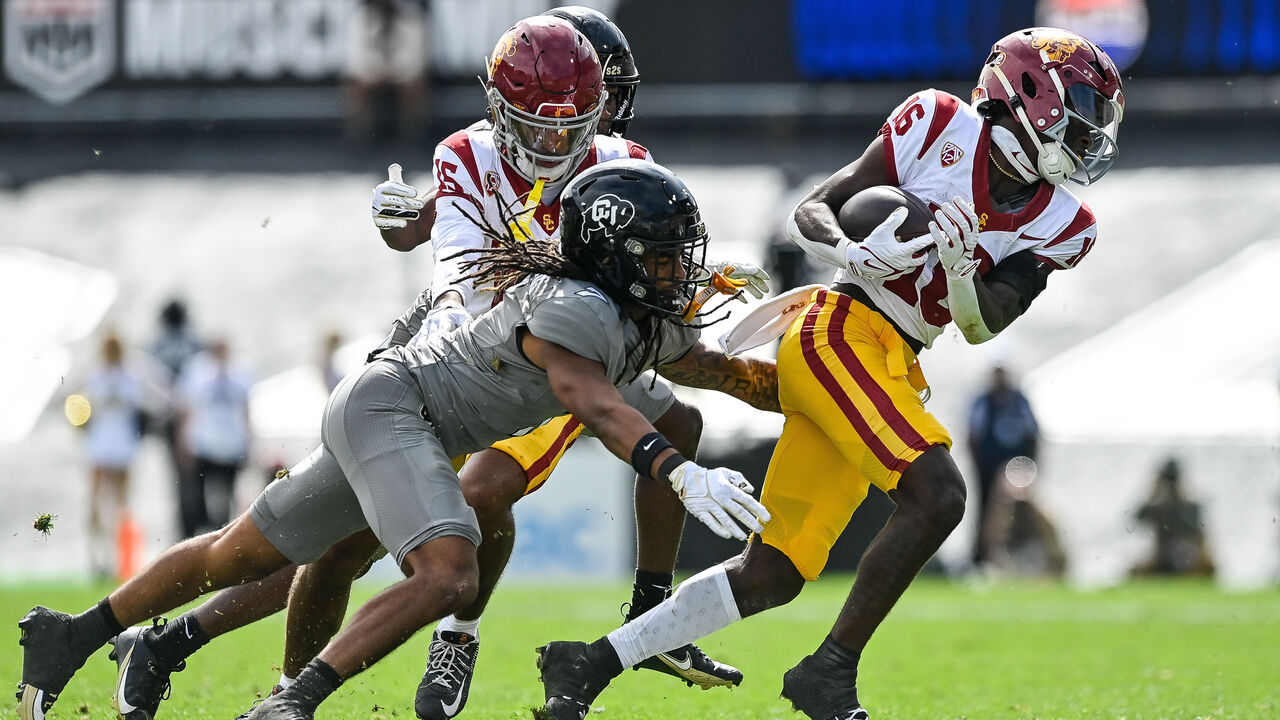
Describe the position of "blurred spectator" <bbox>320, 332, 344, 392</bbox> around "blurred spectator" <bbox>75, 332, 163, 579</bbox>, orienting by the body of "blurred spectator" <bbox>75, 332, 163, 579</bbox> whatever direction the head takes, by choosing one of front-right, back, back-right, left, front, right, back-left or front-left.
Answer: left

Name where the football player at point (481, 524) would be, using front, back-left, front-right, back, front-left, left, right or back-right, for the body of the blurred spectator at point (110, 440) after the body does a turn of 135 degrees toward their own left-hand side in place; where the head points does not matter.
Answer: back-right

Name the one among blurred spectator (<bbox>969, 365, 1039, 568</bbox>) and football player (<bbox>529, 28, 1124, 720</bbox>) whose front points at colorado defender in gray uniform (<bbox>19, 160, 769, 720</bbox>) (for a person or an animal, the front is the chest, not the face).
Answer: the blurred spectator

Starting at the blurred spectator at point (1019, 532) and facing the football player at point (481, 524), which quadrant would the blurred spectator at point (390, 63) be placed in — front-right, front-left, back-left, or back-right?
back-right

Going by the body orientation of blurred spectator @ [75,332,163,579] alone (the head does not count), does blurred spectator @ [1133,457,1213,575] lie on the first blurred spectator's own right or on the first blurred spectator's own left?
on the first blurred spectator's own left

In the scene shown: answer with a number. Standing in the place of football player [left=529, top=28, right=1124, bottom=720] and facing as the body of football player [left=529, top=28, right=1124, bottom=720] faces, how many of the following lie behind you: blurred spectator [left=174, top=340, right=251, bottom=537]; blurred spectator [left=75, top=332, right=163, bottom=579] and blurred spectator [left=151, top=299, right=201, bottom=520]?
3

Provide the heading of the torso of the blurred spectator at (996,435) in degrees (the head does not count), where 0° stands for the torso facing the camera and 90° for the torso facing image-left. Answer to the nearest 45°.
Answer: approximately 0°

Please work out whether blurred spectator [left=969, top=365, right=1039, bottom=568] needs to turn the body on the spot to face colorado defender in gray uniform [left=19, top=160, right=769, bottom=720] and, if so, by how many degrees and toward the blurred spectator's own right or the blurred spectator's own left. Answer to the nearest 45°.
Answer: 0° — they already face them

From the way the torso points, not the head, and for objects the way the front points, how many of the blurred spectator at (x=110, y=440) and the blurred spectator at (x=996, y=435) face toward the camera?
2

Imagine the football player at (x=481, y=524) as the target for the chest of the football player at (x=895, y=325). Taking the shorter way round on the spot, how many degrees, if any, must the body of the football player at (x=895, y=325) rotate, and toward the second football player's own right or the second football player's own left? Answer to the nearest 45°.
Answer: approximately 135° to the second football player's own right

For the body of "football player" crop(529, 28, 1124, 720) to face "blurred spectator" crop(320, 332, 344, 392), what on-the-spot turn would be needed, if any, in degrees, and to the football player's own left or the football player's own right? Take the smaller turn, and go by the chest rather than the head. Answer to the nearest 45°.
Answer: approximately 180°

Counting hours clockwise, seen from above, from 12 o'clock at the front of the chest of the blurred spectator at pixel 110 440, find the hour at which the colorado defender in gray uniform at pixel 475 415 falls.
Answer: The colorado defender in gray uniform is roughly at 12 o'clock from the blurred spectator.

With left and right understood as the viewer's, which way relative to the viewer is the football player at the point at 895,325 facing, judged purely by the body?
facing the viewer and to the right of the viewer
